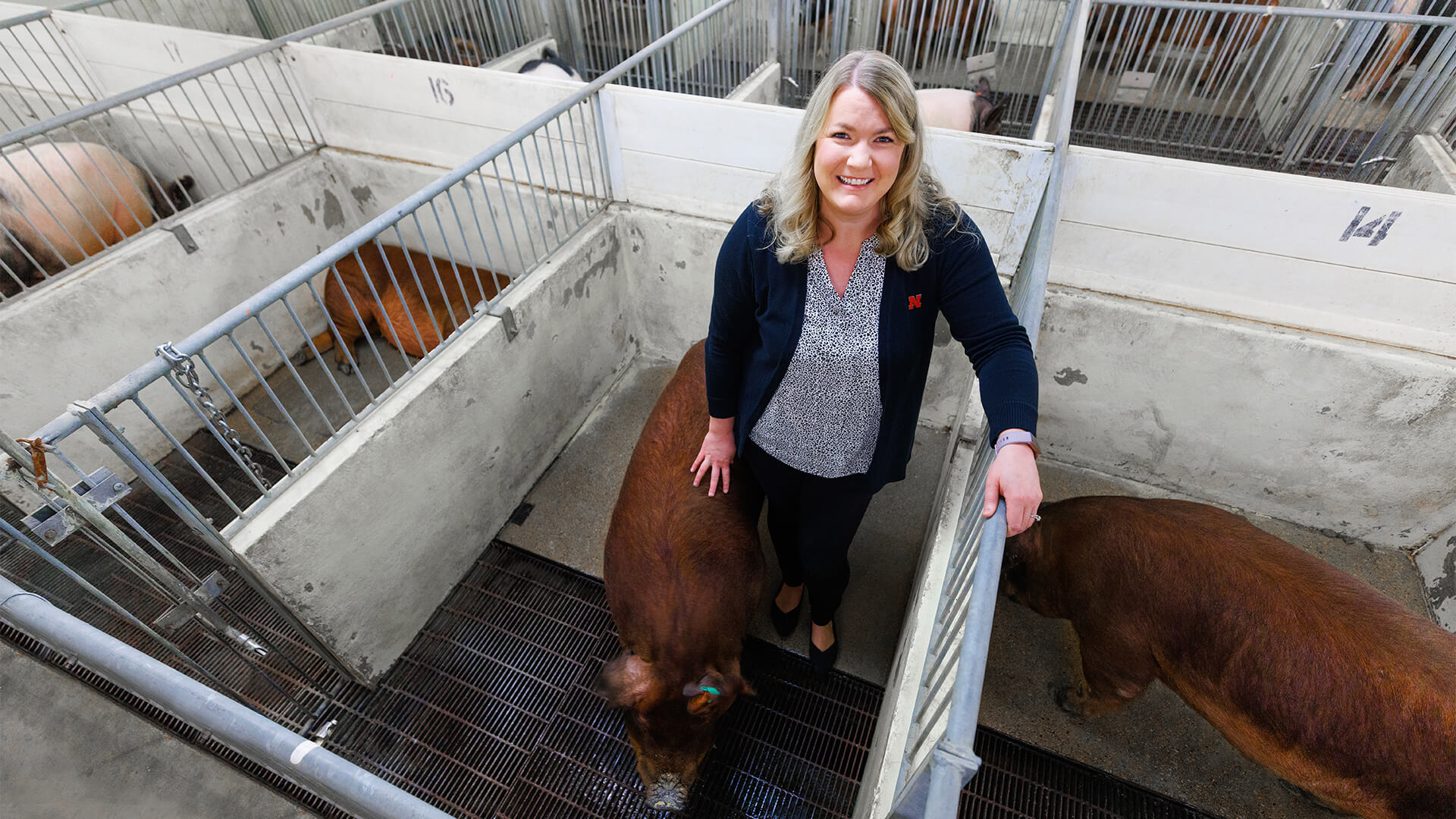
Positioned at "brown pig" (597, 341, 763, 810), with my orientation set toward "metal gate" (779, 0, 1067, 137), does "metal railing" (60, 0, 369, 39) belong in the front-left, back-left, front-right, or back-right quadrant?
front-left

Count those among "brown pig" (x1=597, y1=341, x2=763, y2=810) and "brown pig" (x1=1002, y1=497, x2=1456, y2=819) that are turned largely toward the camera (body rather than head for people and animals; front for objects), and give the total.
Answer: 1

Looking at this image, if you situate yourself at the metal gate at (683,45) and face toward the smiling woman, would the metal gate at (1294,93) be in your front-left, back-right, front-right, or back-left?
front-left

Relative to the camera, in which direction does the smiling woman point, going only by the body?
toward the camera

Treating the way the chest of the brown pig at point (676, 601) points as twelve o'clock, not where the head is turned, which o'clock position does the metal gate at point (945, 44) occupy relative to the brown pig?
The metal gate is roughly at 7 o'clock from the brown pig.

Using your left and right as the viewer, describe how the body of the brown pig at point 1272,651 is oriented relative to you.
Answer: facing away from the viewer and to the left of the viewer

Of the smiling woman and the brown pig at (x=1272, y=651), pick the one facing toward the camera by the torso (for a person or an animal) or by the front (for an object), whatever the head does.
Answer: the smiling woman

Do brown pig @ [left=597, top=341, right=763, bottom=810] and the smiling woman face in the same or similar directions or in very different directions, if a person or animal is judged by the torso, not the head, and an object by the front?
same or similar directions

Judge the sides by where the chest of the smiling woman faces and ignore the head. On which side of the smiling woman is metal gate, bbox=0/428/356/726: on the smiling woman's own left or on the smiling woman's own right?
on the smiling woman's own right

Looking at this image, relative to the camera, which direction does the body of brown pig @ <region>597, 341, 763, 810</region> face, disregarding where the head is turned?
toward the camera

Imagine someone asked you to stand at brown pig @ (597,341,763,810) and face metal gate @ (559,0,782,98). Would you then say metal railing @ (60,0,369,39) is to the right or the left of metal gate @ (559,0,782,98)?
left

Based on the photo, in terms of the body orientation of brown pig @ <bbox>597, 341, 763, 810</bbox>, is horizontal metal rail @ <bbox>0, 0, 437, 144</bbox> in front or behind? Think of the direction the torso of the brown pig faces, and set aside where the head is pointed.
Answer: behind

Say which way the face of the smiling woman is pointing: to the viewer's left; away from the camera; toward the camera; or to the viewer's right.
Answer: toward the camera
